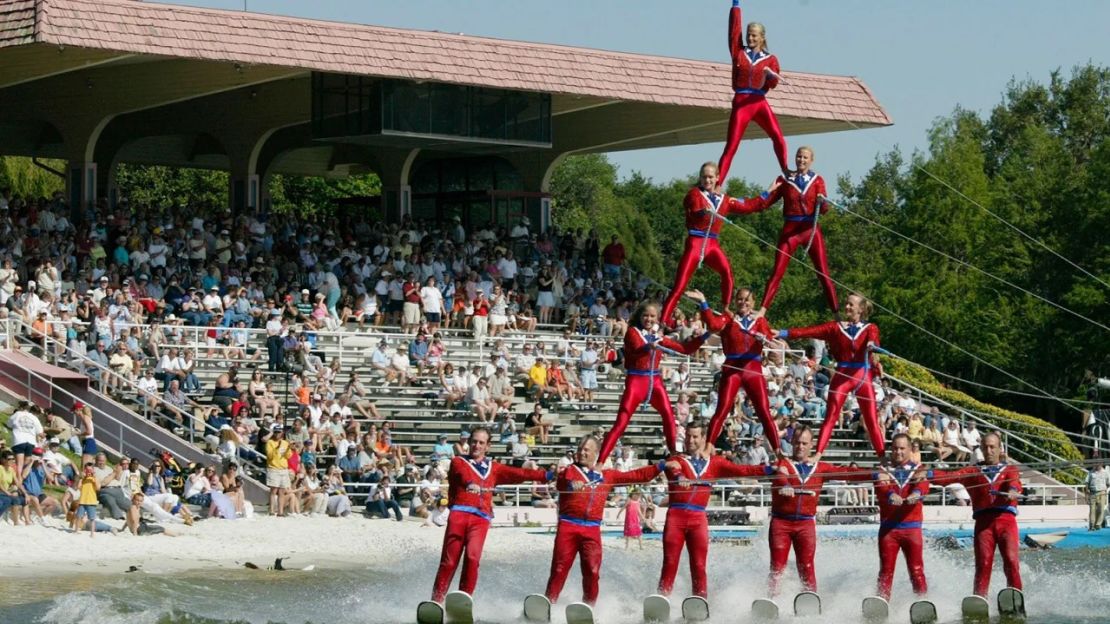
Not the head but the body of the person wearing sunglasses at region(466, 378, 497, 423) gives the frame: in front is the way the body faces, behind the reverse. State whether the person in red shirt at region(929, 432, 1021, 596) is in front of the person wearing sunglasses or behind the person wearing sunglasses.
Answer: in front

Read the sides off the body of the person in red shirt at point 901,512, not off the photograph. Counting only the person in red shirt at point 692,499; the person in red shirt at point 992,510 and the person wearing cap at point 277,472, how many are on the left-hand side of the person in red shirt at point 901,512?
1

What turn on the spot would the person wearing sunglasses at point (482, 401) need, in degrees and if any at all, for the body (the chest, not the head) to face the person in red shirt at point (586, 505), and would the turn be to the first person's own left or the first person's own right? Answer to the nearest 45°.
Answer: approximately 45° to the first person's own right

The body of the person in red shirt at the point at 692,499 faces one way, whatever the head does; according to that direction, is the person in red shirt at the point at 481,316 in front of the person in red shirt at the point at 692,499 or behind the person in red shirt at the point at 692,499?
behind

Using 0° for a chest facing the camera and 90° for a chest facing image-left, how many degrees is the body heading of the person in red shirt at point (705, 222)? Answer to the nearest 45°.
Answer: approximately 0°

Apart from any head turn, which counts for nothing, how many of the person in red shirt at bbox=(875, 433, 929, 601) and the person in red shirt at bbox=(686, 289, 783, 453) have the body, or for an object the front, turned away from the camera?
0
